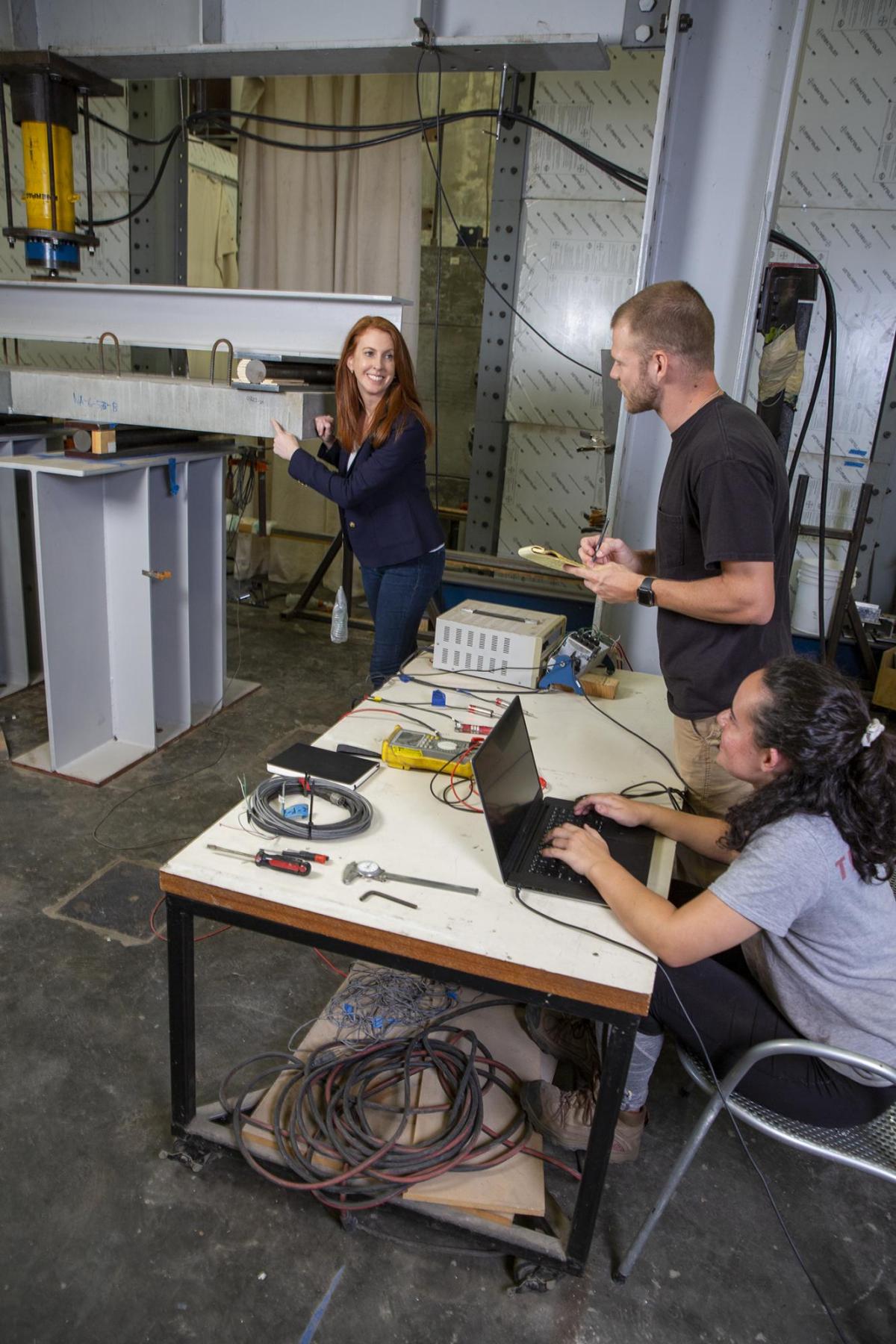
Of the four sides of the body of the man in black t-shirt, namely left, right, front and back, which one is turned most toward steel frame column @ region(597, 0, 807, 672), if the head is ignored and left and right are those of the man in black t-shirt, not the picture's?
right

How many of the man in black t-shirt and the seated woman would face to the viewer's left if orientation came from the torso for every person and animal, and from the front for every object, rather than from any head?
2

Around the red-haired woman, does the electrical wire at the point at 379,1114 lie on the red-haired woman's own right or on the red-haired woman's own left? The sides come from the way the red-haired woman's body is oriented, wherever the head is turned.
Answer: on the red-haired woman's own left

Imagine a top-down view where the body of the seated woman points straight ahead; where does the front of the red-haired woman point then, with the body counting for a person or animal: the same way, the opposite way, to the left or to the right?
to the left

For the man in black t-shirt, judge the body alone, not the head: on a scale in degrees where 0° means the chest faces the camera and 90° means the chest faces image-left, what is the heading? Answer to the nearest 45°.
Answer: approximately 90°

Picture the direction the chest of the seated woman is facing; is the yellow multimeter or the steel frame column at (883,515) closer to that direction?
the yellow multimeter

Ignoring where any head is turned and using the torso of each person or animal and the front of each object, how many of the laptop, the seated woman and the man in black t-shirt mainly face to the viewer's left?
2

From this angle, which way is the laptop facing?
to the viewer's right

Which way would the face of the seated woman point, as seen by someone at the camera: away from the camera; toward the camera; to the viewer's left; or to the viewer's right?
to the viewer's left
